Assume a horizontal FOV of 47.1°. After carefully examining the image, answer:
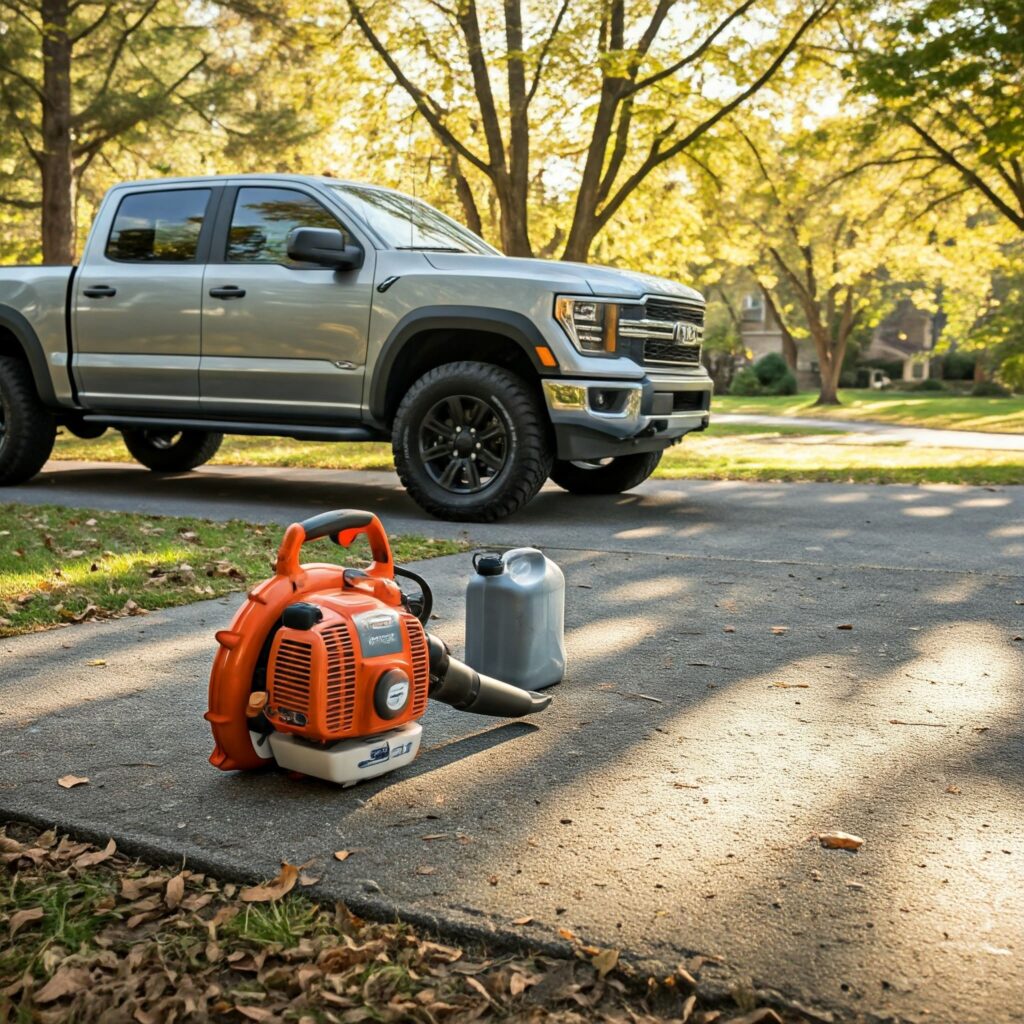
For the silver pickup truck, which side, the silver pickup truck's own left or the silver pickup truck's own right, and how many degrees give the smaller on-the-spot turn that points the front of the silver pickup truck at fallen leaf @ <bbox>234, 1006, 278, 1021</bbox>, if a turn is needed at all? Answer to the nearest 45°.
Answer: approximately 45° to the silver pickup truck's own right

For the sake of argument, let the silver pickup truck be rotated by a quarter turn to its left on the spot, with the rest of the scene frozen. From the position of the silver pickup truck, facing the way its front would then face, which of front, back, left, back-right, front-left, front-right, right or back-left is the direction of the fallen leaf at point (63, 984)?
back-right

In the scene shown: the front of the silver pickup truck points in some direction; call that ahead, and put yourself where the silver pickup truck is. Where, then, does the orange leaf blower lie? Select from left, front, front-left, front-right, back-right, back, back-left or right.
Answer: front-right

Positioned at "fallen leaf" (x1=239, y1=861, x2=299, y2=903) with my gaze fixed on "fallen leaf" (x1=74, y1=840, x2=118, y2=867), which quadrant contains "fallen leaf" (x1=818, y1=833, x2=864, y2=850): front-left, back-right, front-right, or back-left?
back-right

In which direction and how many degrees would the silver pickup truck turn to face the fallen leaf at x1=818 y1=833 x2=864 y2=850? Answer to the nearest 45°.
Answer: approximately 45° to its right

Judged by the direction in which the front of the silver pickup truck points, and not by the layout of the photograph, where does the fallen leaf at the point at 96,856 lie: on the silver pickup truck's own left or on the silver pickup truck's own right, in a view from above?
on the silver pickup truck's own right

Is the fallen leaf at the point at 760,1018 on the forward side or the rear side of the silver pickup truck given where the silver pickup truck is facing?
on the forward side

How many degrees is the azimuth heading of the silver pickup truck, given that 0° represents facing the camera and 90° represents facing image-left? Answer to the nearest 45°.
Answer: approximately 315°

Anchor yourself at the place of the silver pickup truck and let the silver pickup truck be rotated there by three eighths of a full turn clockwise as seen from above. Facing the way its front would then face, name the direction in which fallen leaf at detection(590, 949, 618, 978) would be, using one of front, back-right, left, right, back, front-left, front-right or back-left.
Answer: left

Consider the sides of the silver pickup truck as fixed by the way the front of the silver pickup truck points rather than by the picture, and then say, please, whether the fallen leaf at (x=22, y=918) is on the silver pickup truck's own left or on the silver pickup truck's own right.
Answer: on the silver pickup truck's own right
